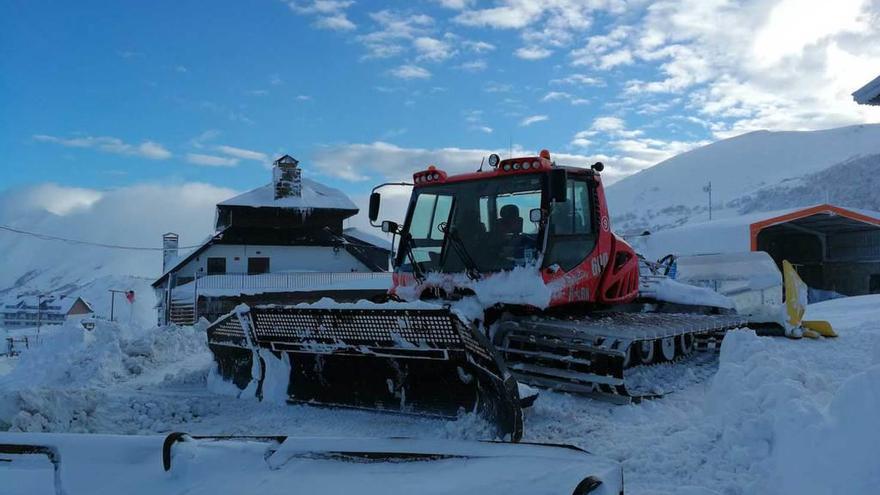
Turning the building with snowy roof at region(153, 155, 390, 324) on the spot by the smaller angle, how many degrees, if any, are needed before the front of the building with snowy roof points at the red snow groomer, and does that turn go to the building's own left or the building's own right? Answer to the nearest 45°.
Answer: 0° — it already faces it

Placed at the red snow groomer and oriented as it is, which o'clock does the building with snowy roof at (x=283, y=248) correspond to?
The building with snowy roof is roughly at 4 o'clock from the red snow groomer.

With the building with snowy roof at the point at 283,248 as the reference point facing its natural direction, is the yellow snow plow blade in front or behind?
in front

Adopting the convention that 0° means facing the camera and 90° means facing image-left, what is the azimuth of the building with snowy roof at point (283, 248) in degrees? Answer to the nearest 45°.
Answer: approximately 0°

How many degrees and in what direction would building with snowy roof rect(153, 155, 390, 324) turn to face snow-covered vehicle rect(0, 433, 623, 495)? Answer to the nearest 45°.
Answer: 0° — it already faces it

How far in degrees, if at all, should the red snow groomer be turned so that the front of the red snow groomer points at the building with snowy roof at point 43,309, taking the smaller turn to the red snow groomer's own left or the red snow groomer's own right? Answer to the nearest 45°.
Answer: approximately 90° to the red snow groomer's own right

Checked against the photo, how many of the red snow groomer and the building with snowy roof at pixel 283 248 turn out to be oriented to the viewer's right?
0

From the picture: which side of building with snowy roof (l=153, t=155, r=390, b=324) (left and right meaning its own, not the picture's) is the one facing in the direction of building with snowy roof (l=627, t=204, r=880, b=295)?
left

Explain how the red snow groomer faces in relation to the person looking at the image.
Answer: facing the viewer and to the left of the viewer
